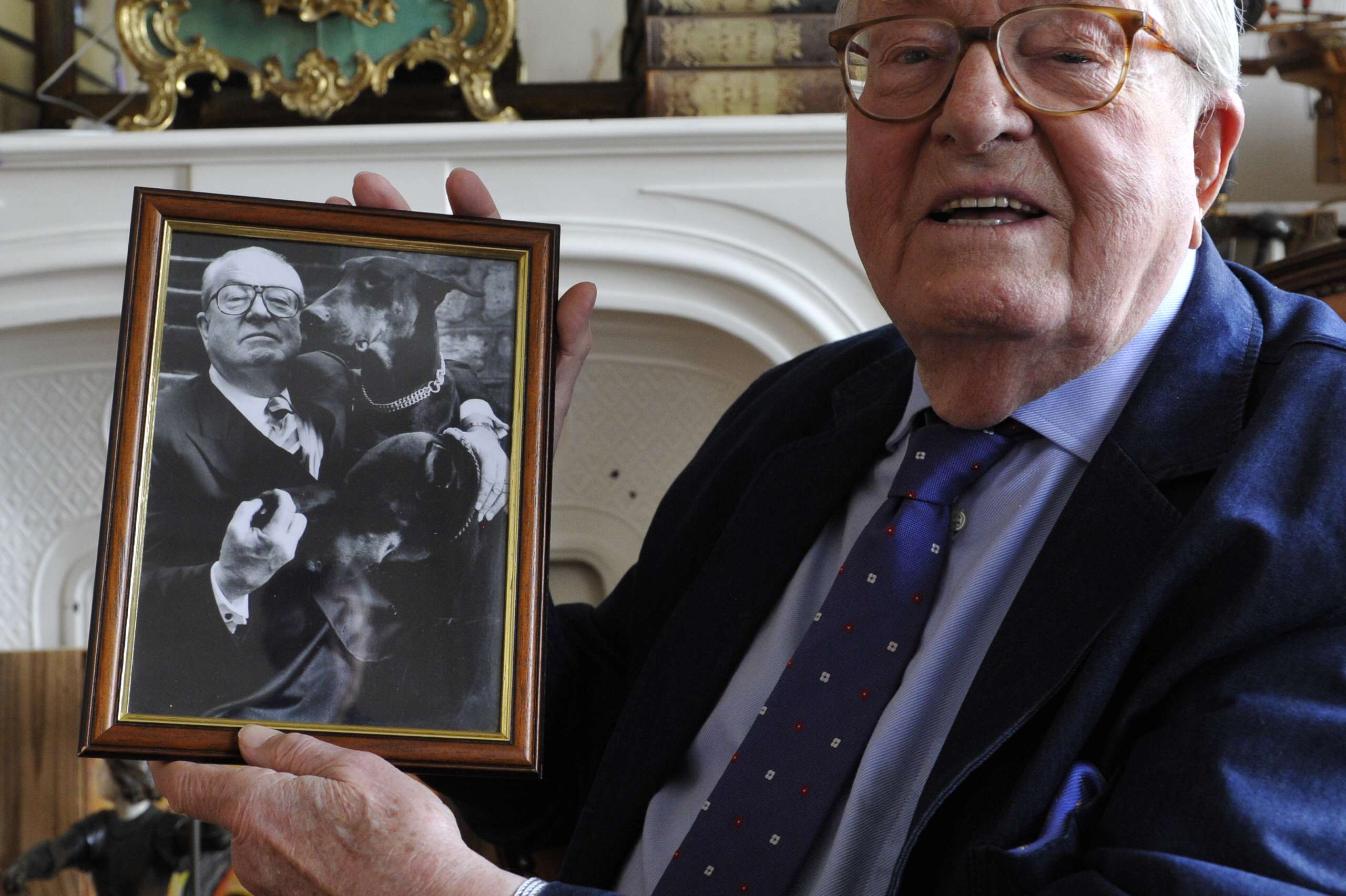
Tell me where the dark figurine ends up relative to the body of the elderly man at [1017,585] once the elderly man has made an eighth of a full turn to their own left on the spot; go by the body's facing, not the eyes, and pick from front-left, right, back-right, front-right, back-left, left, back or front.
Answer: back-right

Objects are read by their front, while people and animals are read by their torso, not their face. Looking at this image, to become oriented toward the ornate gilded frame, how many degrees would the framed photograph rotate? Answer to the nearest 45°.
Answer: approximately 180°

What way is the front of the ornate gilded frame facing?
toward the camera

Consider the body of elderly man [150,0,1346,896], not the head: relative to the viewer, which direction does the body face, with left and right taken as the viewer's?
facing the viewer and to the left of the viewer

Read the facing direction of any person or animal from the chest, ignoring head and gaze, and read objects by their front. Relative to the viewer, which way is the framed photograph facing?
toward the camera

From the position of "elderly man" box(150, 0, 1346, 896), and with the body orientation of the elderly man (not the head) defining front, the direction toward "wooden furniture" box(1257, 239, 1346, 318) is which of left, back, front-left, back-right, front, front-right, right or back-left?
back

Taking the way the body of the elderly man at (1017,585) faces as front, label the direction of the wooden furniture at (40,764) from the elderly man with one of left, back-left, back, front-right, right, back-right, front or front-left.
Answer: right

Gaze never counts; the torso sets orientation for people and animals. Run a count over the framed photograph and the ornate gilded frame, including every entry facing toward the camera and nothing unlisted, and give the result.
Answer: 2

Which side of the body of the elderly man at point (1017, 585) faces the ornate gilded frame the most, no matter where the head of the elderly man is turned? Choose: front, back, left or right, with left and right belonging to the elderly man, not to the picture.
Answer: right

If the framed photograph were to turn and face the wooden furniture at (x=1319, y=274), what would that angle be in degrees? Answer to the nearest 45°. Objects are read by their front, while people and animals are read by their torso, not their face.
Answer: approximately 90° to its left

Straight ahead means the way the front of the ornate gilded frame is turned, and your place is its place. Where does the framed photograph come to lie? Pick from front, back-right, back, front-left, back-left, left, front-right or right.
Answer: front

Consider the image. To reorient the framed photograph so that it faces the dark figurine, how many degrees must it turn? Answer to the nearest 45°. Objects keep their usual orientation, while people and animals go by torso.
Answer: approximately 180°

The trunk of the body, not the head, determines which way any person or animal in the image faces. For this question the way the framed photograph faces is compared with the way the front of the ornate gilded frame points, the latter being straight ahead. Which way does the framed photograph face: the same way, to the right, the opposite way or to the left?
the same way
